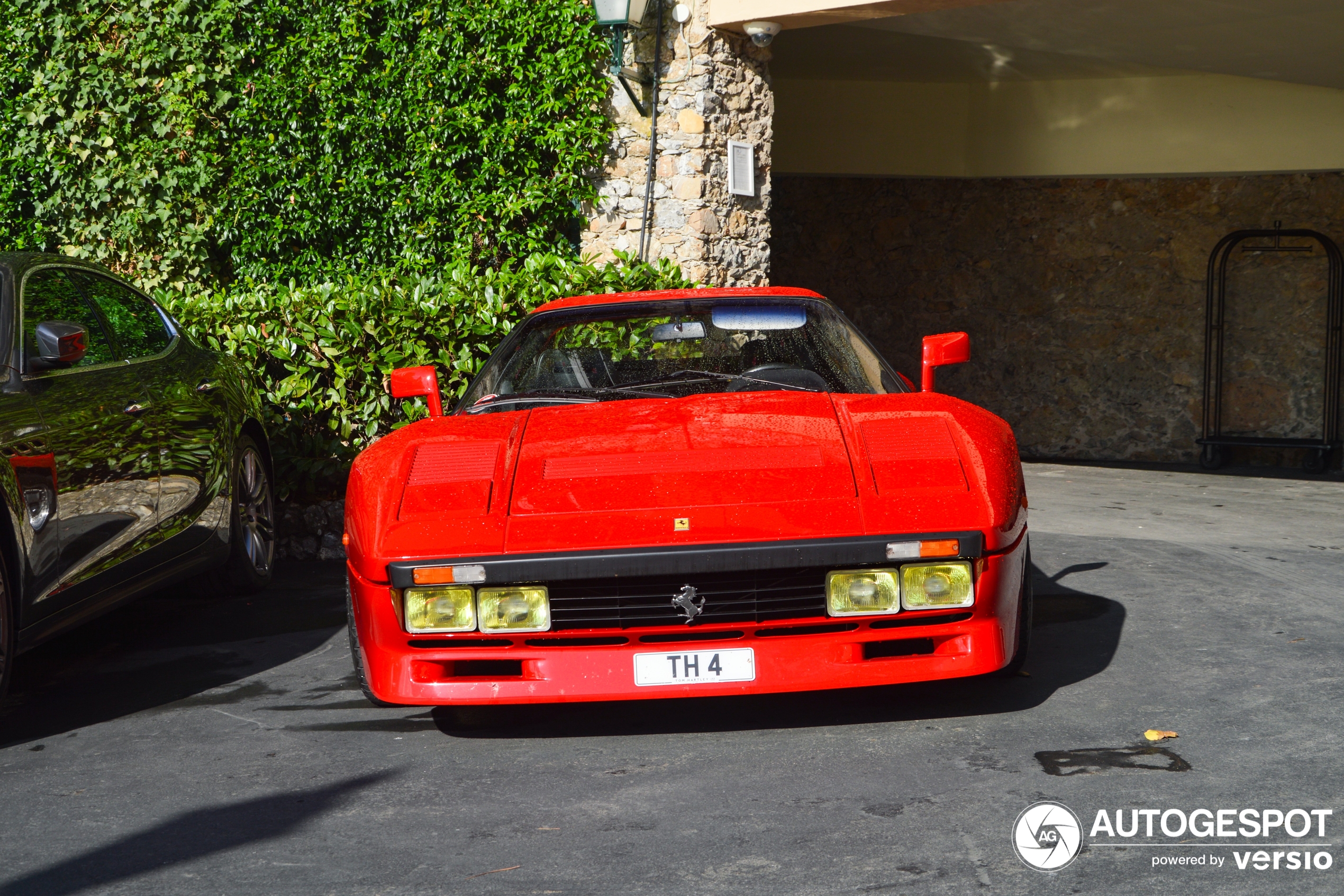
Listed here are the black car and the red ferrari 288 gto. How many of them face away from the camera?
0

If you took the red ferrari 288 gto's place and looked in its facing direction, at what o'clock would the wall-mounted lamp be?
The wall-mounted lamp is roughly at 6 o'clock from the red ferrari 288 gto.

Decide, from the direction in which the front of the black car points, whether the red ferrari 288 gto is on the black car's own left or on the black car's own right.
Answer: on the black car's own left

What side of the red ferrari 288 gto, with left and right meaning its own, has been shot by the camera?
front

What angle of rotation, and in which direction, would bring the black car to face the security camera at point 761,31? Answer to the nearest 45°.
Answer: approximately 180°

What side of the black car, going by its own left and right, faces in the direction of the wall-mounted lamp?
back

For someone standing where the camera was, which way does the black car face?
facing the viewer and to the left of the viewer

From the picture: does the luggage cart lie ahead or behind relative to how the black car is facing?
behind

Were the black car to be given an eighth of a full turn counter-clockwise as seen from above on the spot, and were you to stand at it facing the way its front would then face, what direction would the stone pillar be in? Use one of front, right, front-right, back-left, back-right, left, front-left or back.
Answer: back-left

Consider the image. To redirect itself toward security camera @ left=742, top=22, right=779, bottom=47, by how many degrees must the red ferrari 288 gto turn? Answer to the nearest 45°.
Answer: approximately 180°
